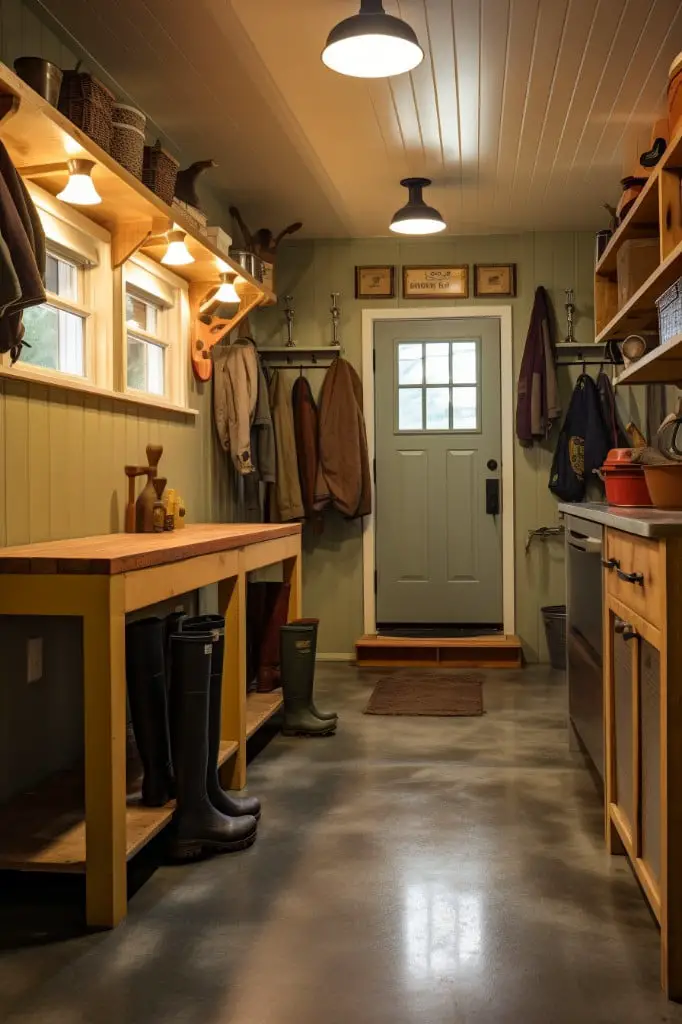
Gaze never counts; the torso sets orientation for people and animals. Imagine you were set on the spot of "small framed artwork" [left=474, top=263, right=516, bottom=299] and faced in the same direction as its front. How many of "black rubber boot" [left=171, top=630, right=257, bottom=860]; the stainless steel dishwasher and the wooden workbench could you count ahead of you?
3

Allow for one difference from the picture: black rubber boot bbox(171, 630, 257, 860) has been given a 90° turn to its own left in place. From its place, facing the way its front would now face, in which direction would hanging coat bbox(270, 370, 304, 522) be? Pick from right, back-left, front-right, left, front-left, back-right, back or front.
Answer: front

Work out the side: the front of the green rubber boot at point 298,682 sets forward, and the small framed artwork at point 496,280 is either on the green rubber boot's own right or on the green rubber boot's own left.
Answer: on the green rubber boot's own left

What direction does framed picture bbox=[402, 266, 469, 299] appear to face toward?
toward the camera

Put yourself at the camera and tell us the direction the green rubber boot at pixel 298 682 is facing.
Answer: facing to the right of the viewer

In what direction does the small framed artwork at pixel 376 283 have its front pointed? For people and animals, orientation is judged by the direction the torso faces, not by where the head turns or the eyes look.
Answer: toward the camera

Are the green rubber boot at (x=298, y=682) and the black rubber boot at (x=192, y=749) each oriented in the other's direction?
no

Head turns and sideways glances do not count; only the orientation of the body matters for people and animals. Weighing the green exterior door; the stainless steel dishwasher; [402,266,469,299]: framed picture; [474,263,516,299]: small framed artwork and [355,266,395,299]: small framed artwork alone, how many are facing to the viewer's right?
0

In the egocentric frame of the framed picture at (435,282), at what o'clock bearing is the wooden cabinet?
The wooden cabinet is roughly at 12 o'clock from the framed picture.

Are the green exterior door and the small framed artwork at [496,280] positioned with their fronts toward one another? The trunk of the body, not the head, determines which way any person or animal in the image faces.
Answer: no

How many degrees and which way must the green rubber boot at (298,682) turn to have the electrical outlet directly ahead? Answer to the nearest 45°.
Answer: approximately 135° to its right

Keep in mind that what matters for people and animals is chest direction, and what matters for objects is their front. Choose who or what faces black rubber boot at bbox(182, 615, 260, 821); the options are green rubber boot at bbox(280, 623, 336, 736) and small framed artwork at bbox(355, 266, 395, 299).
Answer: the small framed artwork

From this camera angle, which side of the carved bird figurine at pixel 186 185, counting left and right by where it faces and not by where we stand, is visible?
right

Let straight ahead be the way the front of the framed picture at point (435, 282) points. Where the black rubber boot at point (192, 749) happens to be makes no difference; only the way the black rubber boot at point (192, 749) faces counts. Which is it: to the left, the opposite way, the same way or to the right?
to the left
